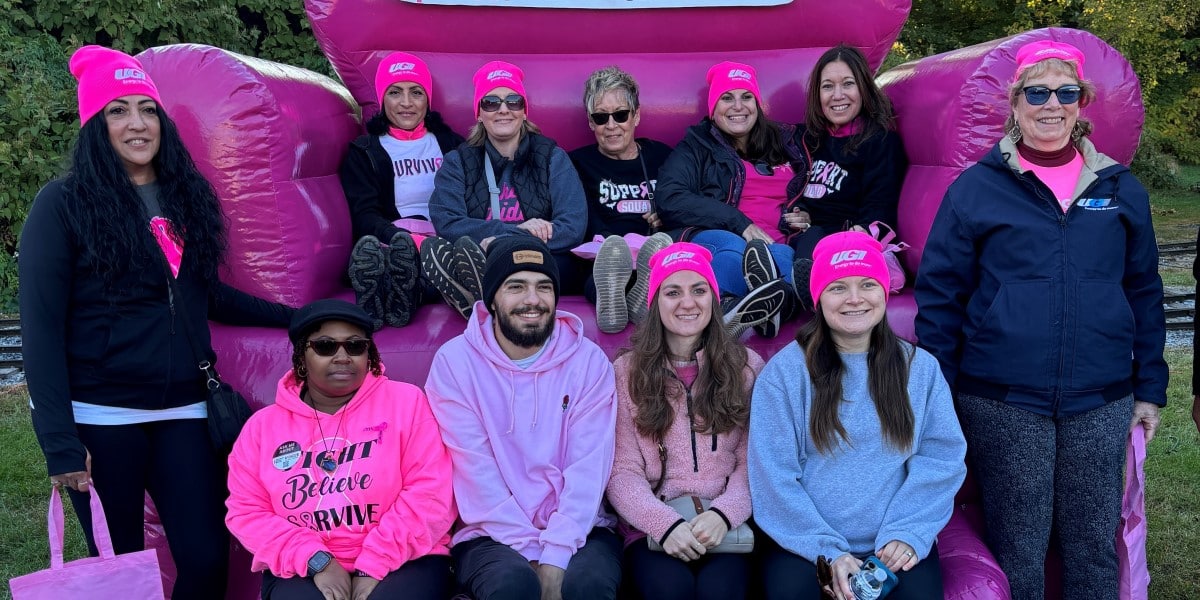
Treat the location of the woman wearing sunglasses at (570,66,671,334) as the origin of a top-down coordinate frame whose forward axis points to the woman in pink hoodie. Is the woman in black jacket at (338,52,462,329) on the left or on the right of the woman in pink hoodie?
right

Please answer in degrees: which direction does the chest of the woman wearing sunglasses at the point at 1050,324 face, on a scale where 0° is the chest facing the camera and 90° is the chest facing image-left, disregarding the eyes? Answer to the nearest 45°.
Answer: approximately 0°

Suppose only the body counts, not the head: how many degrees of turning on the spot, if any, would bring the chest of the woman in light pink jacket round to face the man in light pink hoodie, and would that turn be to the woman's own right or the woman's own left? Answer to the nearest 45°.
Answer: approximately 90° to the woman's own right

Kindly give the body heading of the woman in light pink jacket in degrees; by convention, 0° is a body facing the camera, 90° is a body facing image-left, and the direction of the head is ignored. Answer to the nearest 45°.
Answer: approximately 0°

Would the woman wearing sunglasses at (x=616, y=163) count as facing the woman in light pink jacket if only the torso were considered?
yes
